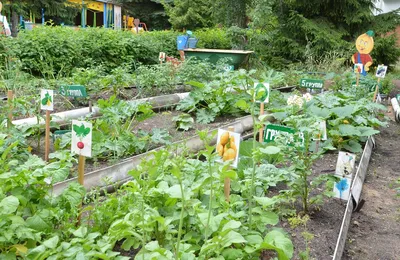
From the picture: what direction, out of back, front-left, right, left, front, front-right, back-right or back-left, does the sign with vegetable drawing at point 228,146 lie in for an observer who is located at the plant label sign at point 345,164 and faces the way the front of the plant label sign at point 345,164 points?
front-right

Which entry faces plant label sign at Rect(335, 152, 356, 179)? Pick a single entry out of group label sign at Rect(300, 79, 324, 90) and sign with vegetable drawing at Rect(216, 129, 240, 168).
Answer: group label sign at Rect(300, 79, 324, 90)

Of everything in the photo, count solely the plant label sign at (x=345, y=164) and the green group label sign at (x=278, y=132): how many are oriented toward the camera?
2

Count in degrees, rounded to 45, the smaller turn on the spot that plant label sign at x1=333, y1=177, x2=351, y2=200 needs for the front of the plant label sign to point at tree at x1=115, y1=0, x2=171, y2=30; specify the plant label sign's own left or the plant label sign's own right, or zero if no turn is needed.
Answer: approximately 135° to the plant label sign's own right

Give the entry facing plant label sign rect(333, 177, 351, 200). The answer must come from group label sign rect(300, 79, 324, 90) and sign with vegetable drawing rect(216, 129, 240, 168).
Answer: group label sign rect(300, 79, 324, 90)

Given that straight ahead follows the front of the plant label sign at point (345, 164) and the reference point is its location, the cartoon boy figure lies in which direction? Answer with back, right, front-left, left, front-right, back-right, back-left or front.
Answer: back

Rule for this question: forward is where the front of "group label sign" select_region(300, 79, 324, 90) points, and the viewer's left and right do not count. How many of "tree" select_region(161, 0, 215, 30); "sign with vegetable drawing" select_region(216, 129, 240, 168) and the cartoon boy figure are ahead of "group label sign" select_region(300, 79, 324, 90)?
1

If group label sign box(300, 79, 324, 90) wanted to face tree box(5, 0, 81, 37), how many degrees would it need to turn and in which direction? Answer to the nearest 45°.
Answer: approximately 135° to its right

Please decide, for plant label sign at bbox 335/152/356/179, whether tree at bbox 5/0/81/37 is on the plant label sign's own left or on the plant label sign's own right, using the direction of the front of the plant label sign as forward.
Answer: on the plant label sign's own right

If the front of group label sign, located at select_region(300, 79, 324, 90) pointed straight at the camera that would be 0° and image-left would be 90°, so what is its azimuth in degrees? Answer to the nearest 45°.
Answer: approximately 0°

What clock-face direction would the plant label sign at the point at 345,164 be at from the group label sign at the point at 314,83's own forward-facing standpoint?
the plant label sign at the point at 345,164 is roughly at 12 o'clock from the group label sign at the point at 314,83.
